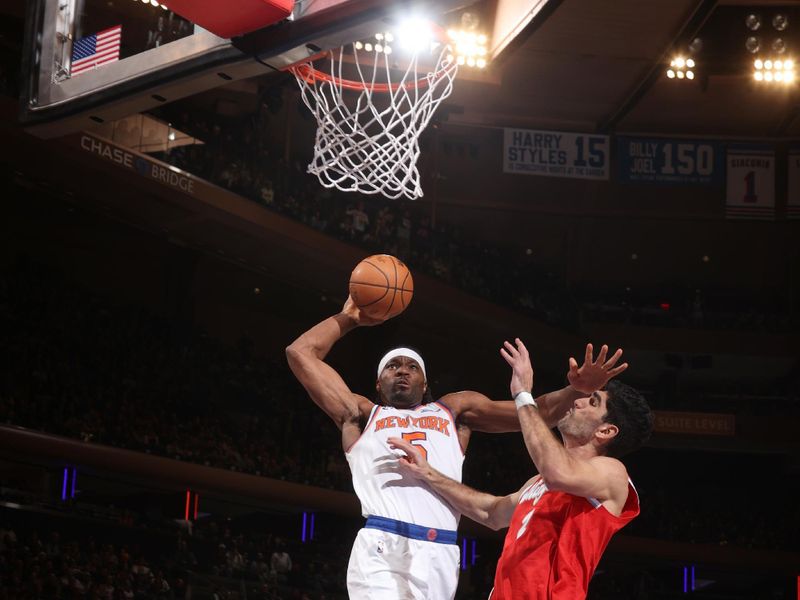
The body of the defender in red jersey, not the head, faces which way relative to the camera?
to the viewer's left

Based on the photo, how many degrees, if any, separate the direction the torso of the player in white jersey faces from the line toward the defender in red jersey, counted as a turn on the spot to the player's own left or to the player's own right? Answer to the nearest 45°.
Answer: approximately 45° to the player's own left

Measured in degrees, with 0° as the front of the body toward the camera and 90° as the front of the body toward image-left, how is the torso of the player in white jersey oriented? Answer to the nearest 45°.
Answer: approximately 0°

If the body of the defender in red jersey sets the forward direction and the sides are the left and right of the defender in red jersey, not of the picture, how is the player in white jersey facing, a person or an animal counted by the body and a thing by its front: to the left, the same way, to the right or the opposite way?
to the left

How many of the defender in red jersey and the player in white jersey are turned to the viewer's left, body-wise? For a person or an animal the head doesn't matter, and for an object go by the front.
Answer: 1
